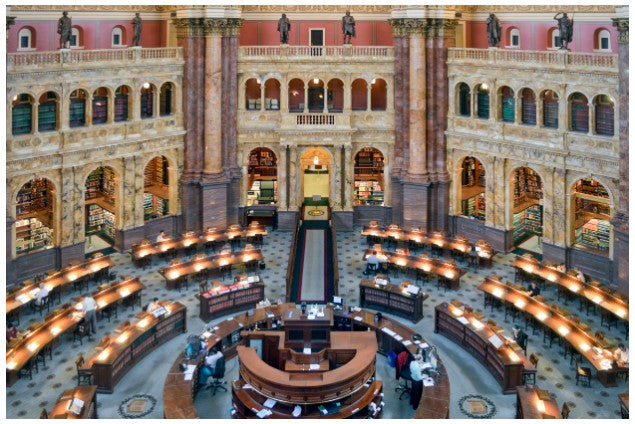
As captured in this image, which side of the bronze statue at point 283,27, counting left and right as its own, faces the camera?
front

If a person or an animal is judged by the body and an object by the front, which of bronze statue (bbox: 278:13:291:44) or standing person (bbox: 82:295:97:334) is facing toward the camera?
the bronze statue

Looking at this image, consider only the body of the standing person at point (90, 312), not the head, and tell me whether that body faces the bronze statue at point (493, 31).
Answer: no

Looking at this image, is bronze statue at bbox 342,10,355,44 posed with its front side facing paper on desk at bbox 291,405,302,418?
yes

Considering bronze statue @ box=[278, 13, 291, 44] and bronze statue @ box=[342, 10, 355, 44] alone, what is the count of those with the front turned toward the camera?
2

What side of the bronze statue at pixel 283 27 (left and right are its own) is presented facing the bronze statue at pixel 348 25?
left

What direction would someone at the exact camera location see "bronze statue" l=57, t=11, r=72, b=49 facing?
facing the viewer and to the right of the viewer

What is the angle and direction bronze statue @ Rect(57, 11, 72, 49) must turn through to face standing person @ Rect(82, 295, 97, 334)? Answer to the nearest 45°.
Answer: approximately 45° to its right

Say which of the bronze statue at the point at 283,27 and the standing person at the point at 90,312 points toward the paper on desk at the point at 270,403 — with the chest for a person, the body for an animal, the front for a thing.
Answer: the bronze statue

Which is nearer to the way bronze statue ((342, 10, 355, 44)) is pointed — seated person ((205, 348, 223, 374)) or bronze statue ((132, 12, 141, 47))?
the seated person

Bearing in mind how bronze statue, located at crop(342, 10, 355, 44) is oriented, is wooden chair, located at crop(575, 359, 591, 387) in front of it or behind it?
in front

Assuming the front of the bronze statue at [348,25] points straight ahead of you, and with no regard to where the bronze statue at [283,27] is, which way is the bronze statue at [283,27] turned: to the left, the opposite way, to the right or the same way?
the same way

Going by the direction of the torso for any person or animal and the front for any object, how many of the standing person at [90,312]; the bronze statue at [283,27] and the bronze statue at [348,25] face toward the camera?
2

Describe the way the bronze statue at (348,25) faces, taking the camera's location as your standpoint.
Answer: facing the viewer
